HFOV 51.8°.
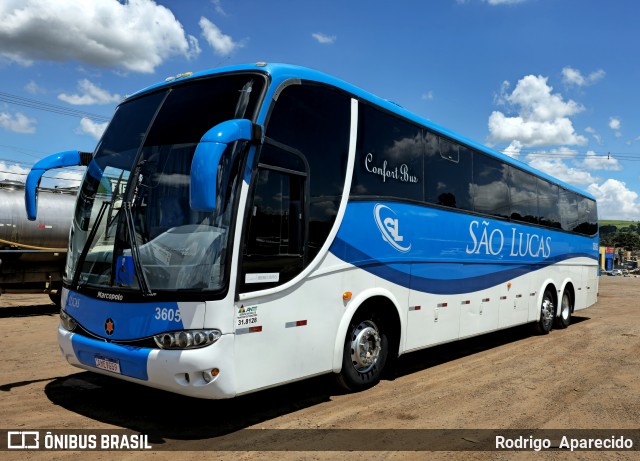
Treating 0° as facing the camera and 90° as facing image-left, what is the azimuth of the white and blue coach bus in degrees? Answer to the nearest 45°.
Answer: approximately 45°
